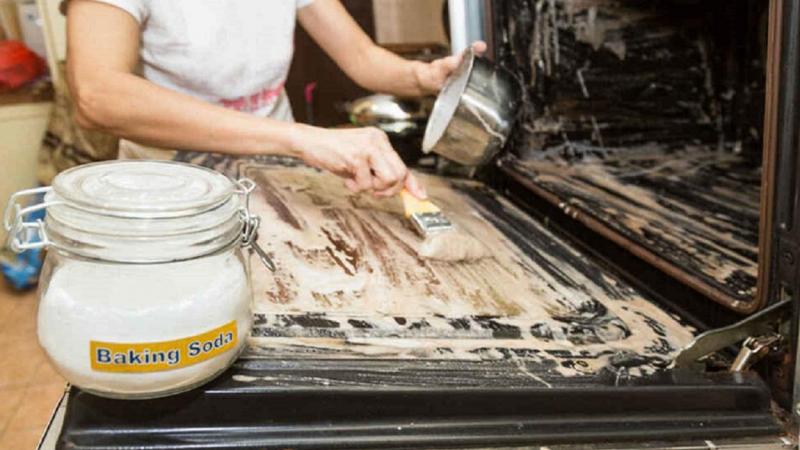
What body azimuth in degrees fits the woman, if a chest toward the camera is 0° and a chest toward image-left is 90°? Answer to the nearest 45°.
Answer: approximately 315°

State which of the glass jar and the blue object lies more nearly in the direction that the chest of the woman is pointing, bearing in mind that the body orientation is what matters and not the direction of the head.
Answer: the glass jar

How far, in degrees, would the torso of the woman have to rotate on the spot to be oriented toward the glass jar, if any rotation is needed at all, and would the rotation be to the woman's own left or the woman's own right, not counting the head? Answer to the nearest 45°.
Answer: approximately 45° to the woman's own right
